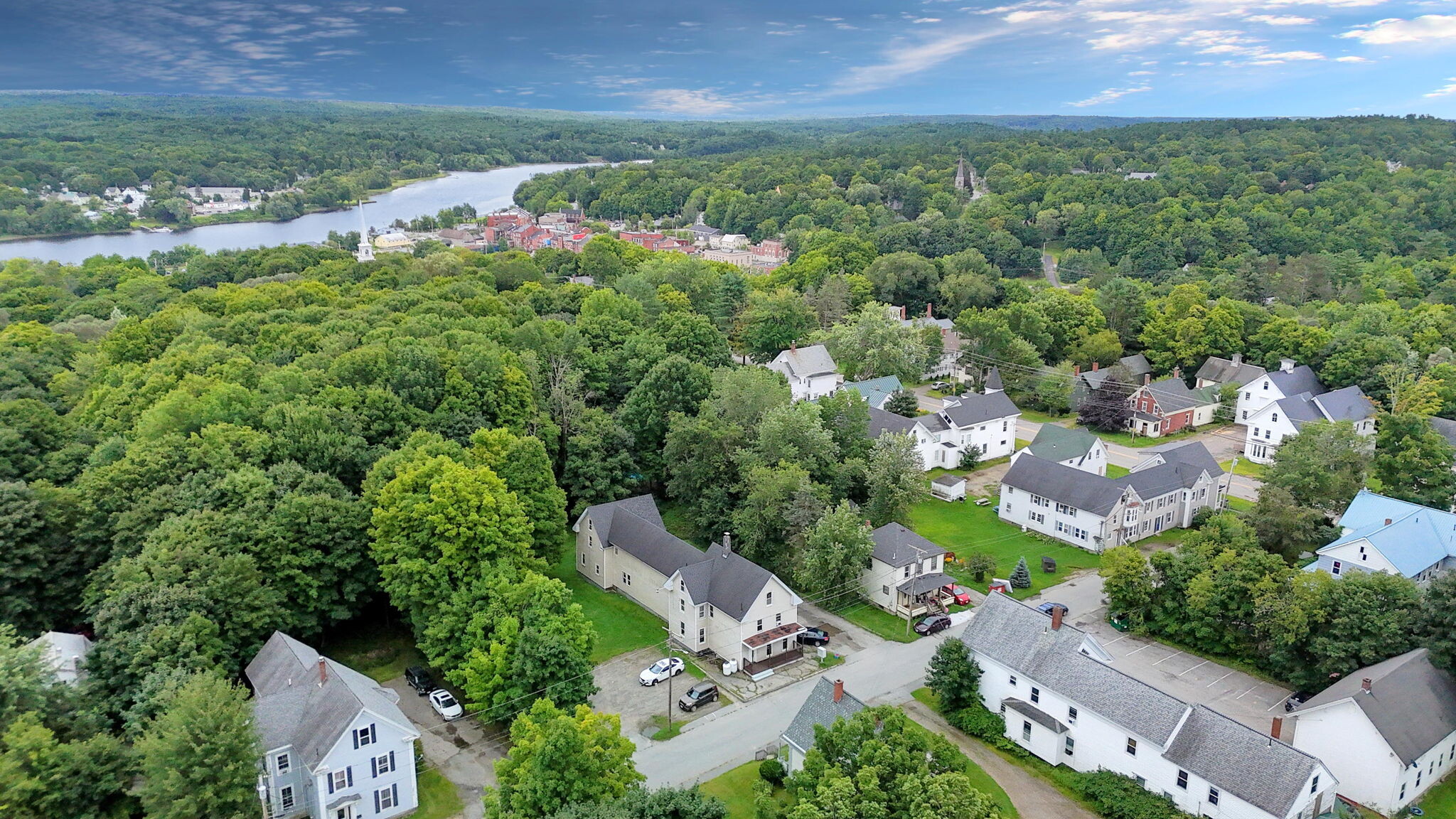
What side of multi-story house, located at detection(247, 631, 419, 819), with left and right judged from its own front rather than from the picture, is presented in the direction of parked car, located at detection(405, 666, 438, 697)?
left

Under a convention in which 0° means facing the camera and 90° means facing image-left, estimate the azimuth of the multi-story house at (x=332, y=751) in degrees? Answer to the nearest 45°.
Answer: approximately 315°

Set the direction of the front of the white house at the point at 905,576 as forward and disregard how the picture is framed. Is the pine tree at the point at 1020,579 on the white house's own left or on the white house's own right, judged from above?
on the white house's own left

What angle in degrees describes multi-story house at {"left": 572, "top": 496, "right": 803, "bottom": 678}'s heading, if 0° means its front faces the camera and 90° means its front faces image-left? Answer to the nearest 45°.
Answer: approximately 315°

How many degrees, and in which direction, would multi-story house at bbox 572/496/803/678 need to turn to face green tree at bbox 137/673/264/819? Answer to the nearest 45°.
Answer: approximately 90° to its right

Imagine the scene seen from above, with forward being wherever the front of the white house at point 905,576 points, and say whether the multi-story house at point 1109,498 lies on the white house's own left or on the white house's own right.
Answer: on the white house's own left

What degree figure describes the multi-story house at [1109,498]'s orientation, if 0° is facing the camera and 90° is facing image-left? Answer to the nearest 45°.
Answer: approximately 315°

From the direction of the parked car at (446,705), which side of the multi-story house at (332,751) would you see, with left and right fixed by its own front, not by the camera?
left
